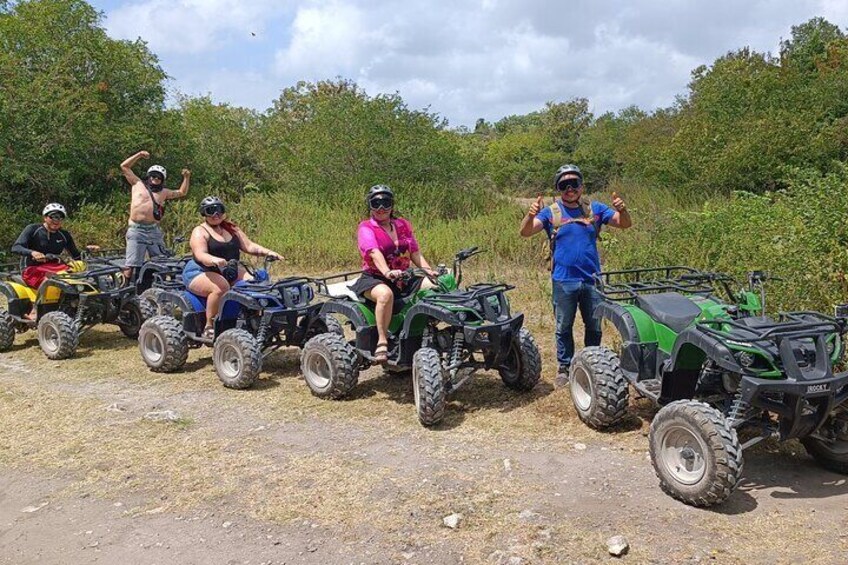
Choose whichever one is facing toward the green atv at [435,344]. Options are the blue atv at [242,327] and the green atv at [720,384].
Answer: the blue atv

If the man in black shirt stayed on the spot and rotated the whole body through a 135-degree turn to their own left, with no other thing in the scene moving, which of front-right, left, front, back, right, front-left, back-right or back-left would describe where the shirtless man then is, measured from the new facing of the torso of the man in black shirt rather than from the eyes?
right

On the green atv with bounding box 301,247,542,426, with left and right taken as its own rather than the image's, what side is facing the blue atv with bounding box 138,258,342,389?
back

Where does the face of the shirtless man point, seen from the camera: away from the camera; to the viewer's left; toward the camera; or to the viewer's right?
toward the camera

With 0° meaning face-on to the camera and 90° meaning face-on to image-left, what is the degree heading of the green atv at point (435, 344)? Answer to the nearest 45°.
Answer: approximately 315°

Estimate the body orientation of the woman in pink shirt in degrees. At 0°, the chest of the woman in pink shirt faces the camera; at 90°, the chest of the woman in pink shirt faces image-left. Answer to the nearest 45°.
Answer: approximately 315°

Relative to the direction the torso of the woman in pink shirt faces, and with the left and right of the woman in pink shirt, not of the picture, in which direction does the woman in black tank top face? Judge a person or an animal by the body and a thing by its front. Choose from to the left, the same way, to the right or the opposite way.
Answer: the same way

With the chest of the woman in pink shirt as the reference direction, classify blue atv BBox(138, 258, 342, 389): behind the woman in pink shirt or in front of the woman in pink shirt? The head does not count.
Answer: behind

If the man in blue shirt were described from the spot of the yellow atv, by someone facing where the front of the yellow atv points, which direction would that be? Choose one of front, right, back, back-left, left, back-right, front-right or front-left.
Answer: front

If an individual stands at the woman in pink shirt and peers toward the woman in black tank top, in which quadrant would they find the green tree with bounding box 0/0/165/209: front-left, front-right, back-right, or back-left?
front-right

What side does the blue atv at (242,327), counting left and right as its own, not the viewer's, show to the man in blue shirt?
front

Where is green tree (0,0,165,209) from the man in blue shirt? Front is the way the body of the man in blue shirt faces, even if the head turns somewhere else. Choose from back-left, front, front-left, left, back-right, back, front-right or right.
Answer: back-right

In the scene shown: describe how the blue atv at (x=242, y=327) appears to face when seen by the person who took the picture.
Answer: facing the viewer and to the right of the viewer

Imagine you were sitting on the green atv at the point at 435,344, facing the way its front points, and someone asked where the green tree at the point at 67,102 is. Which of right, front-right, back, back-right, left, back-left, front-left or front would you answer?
back

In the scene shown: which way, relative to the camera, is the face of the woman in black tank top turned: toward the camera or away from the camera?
toward the camera

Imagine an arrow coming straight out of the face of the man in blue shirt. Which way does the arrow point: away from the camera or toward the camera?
toward the camera

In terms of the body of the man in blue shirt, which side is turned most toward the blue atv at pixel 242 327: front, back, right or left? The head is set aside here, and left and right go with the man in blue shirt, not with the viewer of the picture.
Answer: right
